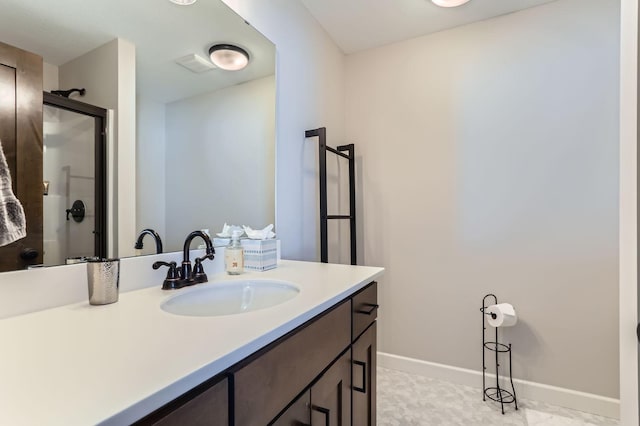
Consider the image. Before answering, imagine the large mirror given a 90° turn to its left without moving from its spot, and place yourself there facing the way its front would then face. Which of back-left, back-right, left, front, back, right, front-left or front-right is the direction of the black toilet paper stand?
front-right

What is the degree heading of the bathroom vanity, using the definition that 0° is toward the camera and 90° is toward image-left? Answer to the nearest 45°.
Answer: approximately 315°

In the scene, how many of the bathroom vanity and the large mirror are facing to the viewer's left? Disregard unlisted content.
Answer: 0

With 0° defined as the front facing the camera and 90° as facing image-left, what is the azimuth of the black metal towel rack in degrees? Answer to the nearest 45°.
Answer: approximately 315°

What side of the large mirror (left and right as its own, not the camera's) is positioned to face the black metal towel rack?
left

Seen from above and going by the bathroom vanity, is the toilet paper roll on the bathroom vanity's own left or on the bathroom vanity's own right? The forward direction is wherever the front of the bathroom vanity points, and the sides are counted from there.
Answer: on the bathroom vanity's own left

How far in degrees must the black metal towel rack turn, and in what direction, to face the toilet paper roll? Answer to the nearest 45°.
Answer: approximately 45° to its left

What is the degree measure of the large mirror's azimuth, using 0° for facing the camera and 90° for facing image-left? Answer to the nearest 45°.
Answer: approximately 315°

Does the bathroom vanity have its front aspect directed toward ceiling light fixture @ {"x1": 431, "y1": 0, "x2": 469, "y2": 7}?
no

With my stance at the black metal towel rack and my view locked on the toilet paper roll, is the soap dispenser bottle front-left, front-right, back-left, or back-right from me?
back-right
